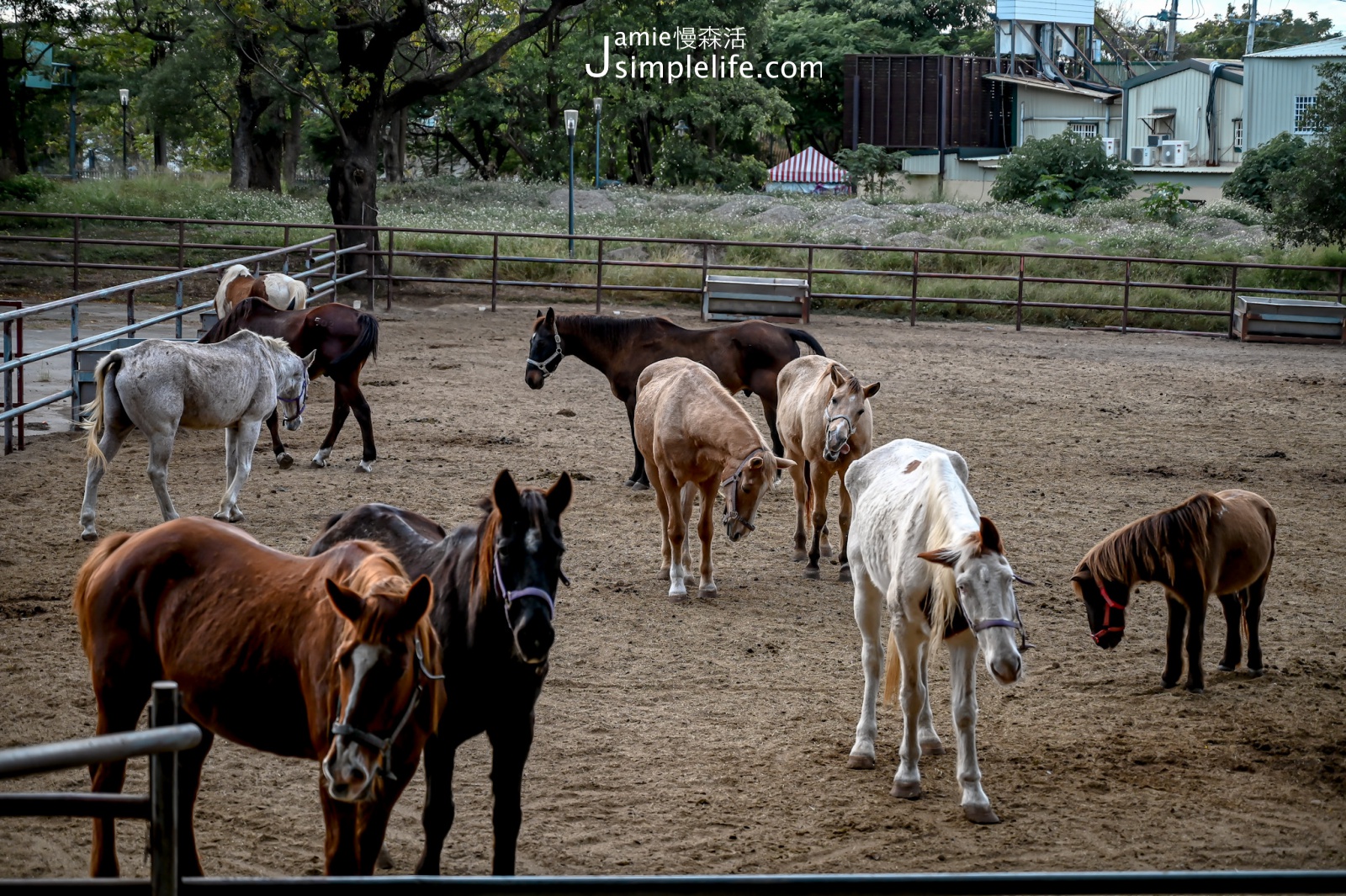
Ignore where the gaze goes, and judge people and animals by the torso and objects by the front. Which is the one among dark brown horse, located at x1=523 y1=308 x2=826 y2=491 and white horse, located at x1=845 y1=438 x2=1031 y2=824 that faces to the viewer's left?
the dark brown horse

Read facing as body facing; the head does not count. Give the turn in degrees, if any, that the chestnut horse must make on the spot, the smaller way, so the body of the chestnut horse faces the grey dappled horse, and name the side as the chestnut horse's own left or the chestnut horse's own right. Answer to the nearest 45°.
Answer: approximately 135° to the chestnut horse's own left

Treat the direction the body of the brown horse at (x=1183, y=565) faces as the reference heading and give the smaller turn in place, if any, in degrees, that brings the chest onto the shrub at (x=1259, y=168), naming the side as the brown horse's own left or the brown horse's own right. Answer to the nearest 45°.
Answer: approximately 135° to the brown horse's own right

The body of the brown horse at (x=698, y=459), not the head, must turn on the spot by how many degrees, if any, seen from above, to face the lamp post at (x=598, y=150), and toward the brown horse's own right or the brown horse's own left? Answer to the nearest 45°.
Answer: approximately 135° to the brown horse's own left

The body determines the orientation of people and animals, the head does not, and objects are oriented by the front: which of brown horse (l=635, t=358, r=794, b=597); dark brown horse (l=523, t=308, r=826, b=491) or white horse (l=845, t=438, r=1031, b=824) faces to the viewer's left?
the dark brown horse

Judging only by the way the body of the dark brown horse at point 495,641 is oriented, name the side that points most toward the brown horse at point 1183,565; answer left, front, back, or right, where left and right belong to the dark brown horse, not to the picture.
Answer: left

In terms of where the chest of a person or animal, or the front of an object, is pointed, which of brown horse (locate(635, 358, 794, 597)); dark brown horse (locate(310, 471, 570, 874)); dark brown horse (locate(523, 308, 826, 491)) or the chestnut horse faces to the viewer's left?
dark brown horse (locate(523, 308, 826, 491))

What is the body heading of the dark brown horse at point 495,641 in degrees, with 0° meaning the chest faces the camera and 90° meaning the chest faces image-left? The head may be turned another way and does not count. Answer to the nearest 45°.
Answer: approximately 315°

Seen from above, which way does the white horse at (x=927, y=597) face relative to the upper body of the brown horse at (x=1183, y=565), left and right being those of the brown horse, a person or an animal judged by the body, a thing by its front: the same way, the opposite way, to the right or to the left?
to the left

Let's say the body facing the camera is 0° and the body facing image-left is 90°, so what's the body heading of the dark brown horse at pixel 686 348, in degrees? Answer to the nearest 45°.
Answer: approximately 90°

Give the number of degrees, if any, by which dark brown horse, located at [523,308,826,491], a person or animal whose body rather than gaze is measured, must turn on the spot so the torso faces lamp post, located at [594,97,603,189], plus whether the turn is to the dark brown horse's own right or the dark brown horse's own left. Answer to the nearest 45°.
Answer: approximately 90° to the dark brown horse's own right
